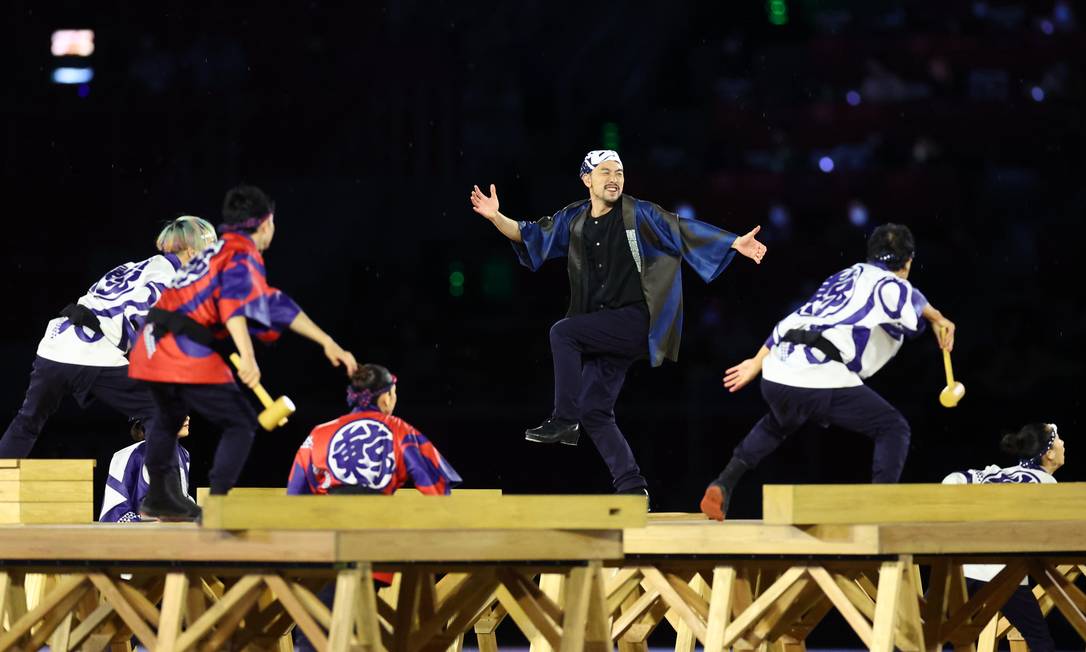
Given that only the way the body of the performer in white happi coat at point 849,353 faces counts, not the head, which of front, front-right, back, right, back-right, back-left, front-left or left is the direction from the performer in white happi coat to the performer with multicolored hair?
back-left

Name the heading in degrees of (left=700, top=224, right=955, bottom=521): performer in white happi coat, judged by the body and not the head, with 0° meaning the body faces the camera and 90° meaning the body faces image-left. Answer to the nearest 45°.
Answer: approximately 225°

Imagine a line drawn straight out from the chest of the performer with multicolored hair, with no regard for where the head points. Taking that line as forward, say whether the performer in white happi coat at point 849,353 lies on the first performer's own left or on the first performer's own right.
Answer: on the first performer's own right

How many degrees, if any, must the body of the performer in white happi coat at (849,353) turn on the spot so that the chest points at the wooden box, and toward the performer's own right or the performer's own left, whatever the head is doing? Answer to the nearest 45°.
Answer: approximately 135° to the performer's own left

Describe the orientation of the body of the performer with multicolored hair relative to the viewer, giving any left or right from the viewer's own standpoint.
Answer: facing away from the viewer and to the right of the viewer

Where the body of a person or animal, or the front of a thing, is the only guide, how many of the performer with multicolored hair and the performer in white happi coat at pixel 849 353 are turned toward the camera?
0

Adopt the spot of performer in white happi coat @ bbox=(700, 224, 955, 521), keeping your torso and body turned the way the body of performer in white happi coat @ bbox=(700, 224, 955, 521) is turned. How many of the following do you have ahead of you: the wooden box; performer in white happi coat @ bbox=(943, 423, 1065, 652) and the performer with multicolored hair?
1

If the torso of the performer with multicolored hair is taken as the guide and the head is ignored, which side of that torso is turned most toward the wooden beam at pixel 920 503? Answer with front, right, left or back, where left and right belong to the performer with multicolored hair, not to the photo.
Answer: right
